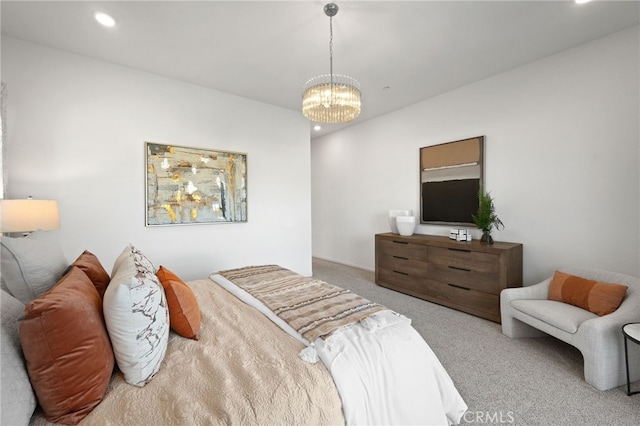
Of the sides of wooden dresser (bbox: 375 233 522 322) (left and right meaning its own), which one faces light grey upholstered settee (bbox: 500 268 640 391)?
left

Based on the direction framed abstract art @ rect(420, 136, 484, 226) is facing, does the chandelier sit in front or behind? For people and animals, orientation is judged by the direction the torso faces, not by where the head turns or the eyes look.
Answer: in front

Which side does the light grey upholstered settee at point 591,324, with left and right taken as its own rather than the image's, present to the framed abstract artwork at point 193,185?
front

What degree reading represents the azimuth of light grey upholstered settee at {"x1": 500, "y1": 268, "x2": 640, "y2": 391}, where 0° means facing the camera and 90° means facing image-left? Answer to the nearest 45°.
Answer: approximately 45°

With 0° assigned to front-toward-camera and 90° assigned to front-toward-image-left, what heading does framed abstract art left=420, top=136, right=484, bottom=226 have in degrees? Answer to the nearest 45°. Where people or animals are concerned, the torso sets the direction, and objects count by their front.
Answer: approximately 45°

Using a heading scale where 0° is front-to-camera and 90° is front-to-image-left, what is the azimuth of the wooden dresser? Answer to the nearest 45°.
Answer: approximately 45°

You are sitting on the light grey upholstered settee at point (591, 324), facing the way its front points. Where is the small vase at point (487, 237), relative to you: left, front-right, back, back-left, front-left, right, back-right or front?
right

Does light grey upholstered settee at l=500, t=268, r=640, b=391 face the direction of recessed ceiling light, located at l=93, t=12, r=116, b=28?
yes

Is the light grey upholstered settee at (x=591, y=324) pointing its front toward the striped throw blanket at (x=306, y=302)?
yes

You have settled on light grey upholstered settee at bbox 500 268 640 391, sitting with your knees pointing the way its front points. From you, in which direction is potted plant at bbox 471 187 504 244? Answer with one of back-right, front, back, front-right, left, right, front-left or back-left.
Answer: right

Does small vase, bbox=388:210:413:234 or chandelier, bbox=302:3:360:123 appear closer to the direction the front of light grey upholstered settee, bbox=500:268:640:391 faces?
the chandelier
